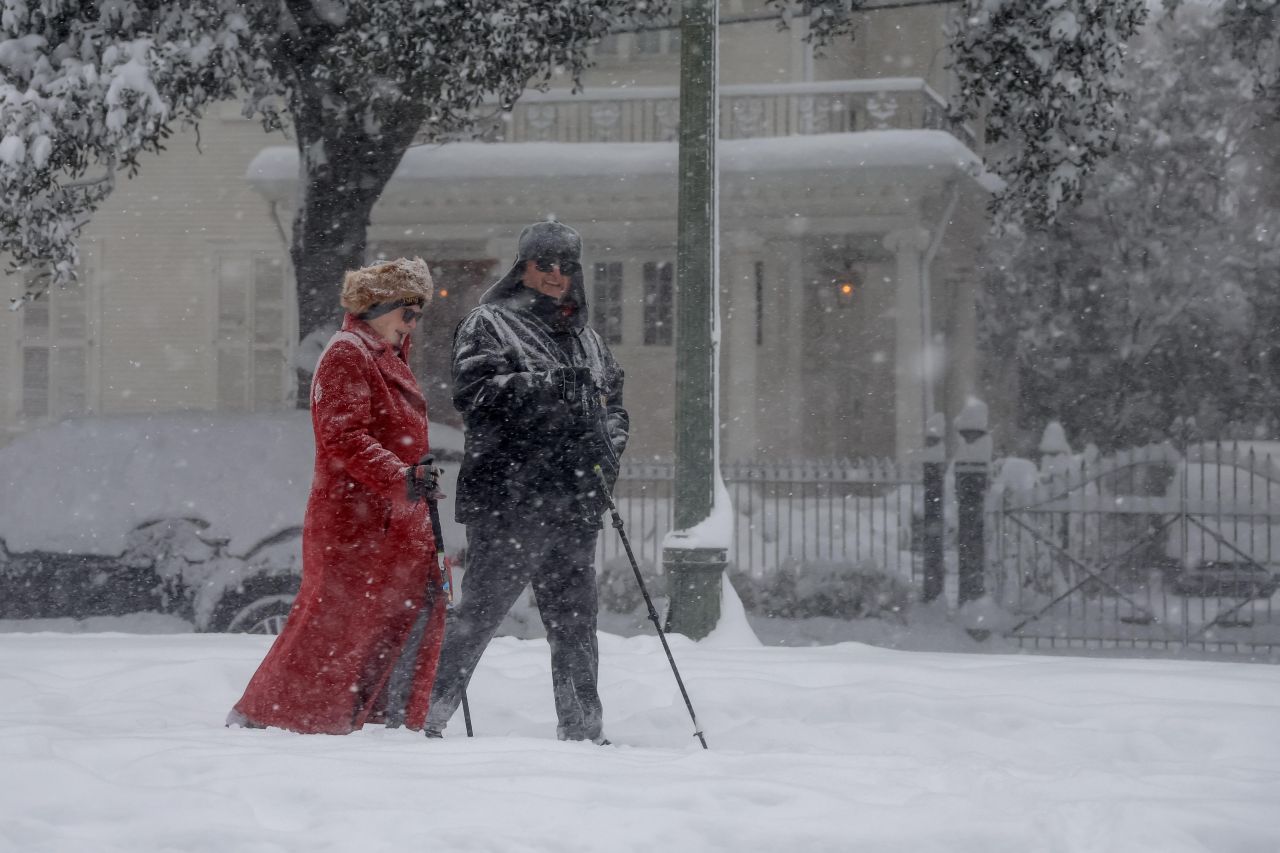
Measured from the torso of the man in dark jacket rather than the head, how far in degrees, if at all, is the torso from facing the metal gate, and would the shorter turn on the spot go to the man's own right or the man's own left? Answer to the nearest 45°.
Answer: approximately 90° to the man's own left

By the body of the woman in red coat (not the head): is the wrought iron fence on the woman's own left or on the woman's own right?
on the woman's own left

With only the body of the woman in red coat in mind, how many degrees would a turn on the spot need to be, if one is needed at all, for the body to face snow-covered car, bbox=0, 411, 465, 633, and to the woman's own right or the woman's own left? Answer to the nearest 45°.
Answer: approximately 90° to the woman's own left

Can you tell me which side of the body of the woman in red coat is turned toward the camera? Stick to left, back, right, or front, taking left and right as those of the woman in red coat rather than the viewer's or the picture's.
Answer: right

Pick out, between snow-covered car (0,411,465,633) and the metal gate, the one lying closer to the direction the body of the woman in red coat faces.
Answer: the metal gate

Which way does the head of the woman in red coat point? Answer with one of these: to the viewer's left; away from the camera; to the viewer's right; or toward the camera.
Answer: to the viewer's right

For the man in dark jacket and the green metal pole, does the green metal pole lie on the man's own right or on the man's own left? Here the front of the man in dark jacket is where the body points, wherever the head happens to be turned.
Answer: on the man's own left

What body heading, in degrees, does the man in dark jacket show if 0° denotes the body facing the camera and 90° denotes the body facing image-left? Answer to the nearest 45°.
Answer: approximately 315°

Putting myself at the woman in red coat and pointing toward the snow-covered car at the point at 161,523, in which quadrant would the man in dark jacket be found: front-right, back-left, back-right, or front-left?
back-right

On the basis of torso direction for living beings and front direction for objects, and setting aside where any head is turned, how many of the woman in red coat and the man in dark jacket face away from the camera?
0

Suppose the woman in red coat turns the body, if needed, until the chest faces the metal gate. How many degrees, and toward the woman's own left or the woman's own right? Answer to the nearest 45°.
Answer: approximately 45° to the woman's own left
